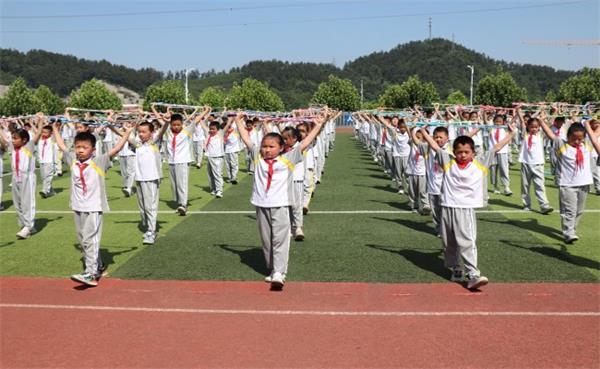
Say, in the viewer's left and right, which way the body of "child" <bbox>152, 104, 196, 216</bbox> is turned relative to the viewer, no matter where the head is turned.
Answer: facing the viewer

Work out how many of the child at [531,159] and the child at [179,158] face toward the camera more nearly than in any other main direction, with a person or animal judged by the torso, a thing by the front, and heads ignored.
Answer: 2

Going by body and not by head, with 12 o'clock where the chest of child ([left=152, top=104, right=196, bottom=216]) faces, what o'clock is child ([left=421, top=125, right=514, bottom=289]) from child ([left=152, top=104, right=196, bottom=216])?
child ([left=421, top=125, right=514, bottom=289]) is roughly at 11 o'clock from child ([left=152, top=104, right=196, bottom=216]).

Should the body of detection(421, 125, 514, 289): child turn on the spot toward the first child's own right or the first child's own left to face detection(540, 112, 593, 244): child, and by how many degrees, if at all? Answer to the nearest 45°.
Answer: approximately 135° to the first child's own left

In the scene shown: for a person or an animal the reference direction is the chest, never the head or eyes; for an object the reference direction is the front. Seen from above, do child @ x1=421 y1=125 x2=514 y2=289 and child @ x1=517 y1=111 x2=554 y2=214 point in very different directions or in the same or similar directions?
same or similar directions

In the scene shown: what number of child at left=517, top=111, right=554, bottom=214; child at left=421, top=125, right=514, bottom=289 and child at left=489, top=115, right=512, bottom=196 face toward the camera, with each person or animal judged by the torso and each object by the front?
3

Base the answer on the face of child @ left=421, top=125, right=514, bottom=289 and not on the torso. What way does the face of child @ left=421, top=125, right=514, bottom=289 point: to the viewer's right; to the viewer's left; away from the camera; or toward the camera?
toward the camera

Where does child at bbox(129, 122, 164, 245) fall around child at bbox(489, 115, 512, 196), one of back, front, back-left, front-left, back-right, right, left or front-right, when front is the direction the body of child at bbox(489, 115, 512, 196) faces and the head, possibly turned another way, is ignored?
front-right

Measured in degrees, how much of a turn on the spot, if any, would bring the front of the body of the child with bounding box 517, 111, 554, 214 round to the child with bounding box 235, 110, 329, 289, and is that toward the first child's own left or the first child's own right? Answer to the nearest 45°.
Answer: approximately 45° to the first child's own right

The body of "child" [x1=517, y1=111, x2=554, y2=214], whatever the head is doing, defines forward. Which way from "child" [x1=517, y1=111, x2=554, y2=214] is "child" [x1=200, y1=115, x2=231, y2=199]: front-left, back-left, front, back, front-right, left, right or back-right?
right

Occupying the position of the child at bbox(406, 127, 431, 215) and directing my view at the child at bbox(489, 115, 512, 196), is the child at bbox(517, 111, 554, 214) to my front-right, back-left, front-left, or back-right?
front-right

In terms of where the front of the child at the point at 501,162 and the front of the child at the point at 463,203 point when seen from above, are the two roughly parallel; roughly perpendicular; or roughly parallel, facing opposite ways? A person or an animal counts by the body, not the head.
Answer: roughly parallel

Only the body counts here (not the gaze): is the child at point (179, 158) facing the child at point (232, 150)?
no

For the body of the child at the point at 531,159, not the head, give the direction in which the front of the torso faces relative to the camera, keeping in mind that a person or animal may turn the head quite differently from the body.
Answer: toward the camera

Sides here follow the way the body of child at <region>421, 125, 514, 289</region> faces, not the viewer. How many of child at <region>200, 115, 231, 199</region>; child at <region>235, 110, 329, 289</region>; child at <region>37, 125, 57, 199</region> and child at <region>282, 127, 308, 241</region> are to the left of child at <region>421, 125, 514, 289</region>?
0

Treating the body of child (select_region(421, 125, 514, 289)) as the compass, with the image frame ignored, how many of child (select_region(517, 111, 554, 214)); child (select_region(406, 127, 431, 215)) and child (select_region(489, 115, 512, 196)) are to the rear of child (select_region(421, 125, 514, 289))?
3

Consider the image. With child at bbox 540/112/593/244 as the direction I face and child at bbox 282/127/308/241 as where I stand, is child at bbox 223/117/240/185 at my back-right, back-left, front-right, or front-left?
back-left

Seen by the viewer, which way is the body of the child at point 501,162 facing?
toward the camera

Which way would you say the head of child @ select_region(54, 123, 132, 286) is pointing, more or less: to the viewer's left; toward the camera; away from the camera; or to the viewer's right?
toward the camera

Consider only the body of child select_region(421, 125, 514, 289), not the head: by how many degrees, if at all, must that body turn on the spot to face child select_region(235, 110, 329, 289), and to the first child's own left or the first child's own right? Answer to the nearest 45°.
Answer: approximately 90° to the first child's own right
